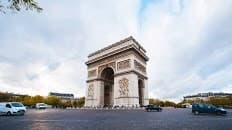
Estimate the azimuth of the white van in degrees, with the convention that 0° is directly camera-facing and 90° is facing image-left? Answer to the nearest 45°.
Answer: approximately 315°

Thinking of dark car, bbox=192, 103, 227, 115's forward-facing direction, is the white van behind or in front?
behind

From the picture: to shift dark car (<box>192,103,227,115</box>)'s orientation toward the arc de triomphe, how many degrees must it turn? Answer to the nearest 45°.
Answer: approximately 135° to its left

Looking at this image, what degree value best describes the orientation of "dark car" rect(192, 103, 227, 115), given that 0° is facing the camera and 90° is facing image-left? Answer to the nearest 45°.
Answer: approximately 270°

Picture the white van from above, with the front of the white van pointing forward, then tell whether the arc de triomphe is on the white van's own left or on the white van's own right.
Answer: on the white van's own left
